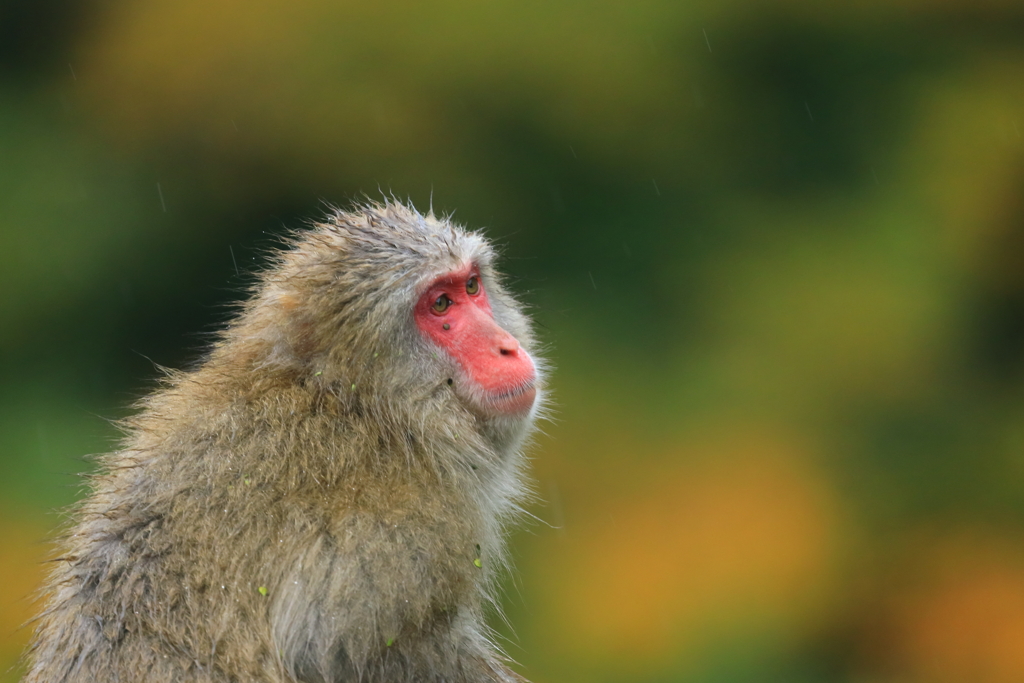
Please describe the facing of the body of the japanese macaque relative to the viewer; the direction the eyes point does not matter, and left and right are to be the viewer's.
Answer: facing to the right of the viewer
